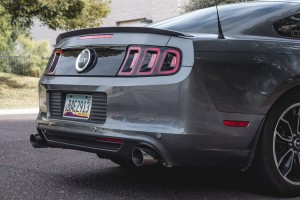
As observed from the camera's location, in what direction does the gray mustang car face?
facing away from the viewer and to the right of the viewer

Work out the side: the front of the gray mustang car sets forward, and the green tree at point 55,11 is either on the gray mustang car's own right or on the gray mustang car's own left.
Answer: on the gray mustang car's own left
